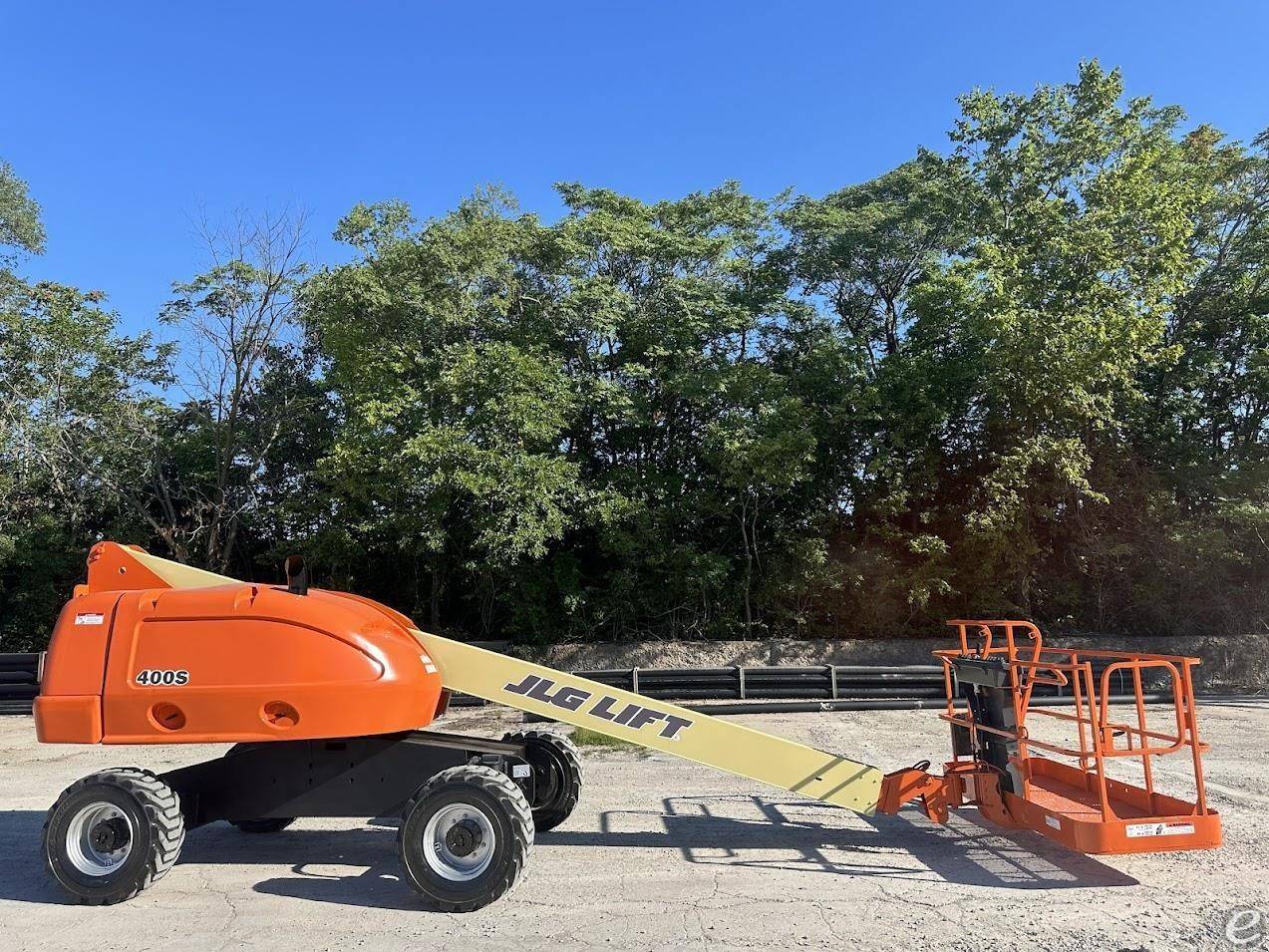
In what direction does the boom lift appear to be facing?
to the viewer's right
